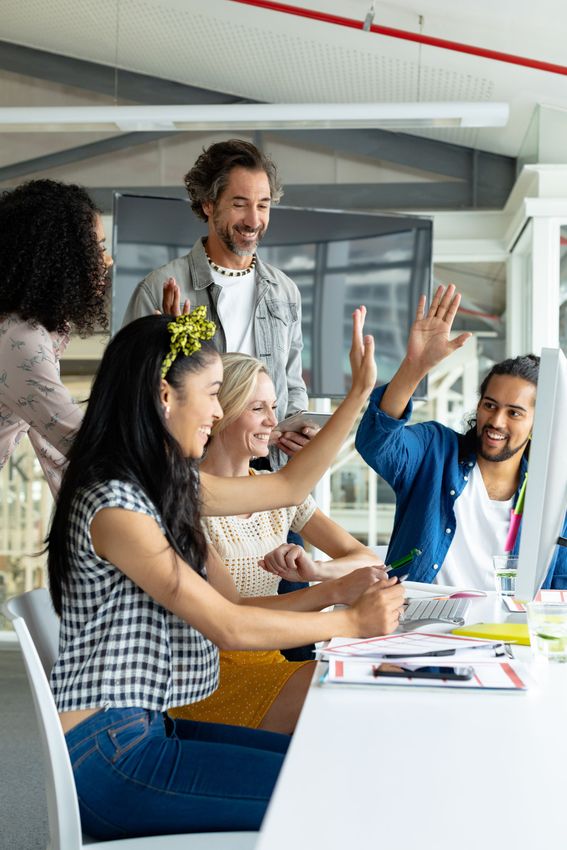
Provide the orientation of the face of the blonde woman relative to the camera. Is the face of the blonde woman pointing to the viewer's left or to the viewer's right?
to the viewer's right

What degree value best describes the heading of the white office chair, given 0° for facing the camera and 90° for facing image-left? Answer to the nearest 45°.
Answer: approximately 270°

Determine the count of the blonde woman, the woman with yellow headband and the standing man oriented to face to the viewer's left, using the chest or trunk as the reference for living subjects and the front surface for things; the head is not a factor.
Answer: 0

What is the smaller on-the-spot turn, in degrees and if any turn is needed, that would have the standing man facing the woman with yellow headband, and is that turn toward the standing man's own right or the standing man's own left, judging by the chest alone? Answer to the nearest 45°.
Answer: approximately 45° to the standing man's own right

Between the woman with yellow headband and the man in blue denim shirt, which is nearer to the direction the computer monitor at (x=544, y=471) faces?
the woman with yellow headband

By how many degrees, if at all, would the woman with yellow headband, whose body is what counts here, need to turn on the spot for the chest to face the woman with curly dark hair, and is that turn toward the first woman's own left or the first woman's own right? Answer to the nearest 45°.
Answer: approximately 90° to the first woman's own left

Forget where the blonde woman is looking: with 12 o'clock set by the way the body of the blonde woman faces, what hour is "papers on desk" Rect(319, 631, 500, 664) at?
The papers on desk is roughly at 1 o'clock from the blonde woman.

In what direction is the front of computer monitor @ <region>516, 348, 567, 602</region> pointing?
to the viewer's left

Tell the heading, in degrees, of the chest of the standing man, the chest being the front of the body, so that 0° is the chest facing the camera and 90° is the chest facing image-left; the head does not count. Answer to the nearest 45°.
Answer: approximately 315°

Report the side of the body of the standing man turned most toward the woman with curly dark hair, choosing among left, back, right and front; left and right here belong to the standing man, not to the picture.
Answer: right

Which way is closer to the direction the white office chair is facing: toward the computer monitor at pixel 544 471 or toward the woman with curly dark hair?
the computer monitor

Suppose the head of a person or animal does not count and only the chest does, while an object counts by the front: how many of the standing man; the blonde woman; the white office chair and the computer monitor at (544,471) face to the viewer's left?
1

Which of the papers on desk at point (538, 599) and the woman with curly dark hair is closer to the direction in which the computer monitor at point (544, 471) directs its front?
the woman with curly dark hair

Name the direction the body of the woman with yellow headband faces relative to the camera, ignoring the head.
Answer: to the viewer's right
